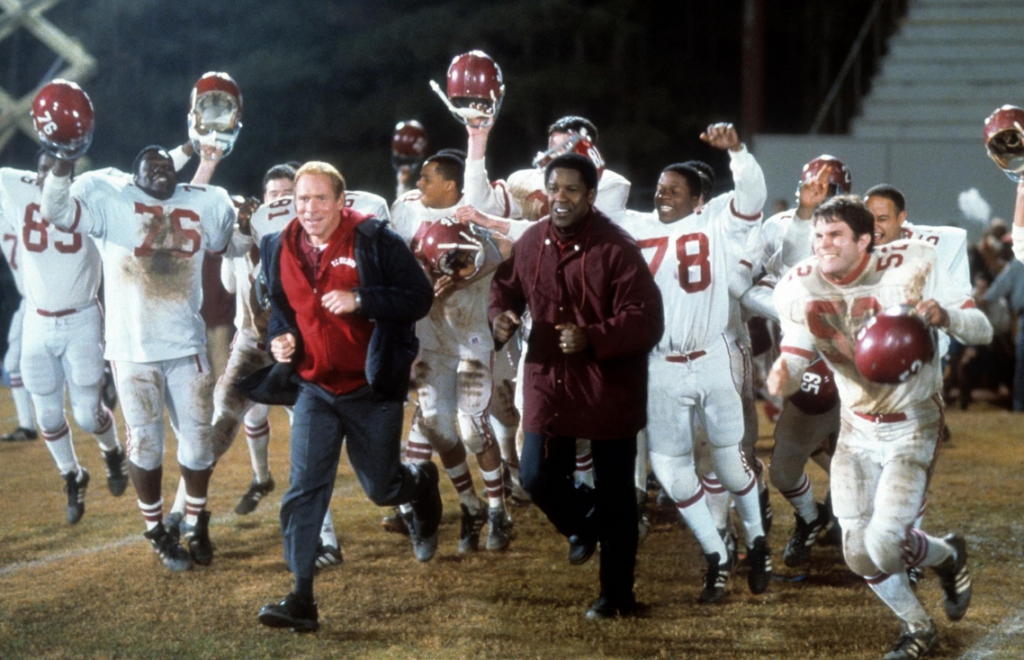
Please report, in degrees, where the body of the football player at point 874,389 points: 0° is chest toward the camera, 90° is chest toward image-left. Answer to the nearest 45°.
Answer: approximately 45°

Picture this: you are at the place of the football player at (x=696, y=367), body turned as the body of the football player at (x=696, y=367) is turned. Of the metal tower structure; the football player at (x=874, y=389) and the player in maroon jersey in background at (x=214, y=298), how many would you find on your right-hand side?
2

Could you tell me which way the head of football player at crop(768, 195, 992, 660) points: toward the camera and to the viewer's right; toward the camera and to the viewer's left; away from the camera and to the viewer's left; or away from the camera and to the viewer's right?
toward the camera and to the viewer's left

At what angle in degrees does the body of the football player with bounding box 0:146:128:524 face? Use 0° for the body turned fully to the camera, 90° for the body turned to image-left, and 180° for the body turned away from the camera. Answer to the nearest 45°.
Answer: approximately 0°

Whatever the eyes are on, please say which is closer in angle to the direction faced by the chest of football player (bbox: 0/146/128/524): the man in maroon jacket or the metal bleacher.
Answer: the man in maroon jacket

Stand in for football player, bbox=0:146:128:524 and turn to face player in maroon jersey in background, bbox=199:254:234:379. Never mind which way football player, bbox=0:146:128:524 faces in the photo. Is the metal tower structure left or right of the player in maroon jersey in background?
left

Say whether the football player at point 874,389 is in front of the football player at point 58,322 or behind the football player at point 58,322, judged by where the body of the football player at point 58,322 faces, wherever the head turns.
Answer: in front

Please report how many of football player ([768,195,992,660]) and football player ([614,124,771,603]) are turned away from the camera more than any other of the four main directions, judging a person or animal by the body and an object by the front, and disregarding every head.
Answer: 0

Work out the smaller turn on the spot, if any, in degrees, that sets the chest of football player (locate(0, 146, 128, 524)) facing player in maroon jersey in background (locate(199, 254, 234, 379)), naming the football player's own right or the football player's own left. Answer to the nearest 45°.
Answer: approximately 135° to the football player's own left

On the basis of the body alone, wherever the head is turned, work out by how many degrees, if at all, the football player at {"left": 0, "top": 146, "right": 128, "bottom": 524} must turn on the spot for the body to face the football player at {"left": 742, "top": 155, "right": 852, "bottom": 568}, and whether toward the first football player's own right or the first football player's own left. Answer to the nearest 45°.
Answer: approximately 45° to the first football player's own left

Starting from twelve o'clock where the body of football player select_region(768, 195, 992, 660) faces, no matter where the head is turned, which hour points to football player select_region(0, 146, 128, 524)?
football player select_region(0, 146, 128, 524) is roughly at 2 o'clock from football player select_region(768, 195, 992, 660).

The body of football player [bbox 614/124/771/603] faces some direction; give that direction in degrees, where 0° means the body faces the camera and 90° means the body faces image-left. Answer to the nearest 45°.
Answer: approximately 45°

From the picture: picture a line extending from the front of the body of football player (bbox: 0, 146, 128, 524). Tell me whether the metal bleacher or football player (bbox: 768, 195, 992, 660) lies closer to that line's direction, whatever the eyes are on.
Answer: the football player

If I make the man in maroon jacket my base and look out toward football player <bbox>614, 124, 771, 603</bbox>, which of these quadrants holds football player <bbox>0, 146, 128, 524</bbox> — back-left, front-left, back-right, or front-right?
back-left

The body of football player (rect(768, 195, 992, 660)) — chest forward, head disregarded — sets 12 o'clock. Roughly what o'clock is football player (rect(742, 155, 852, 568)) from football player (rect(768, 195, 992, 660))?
football player (rect(742, 155, 852, 568)) is roughly at 4 o'clock from football player (rect(768, 195, 992, 660)).

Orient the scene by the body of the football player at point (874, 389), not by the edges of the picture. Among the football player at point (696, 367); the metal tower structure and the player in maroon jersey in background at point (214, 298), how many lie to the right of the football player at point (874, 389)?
3
